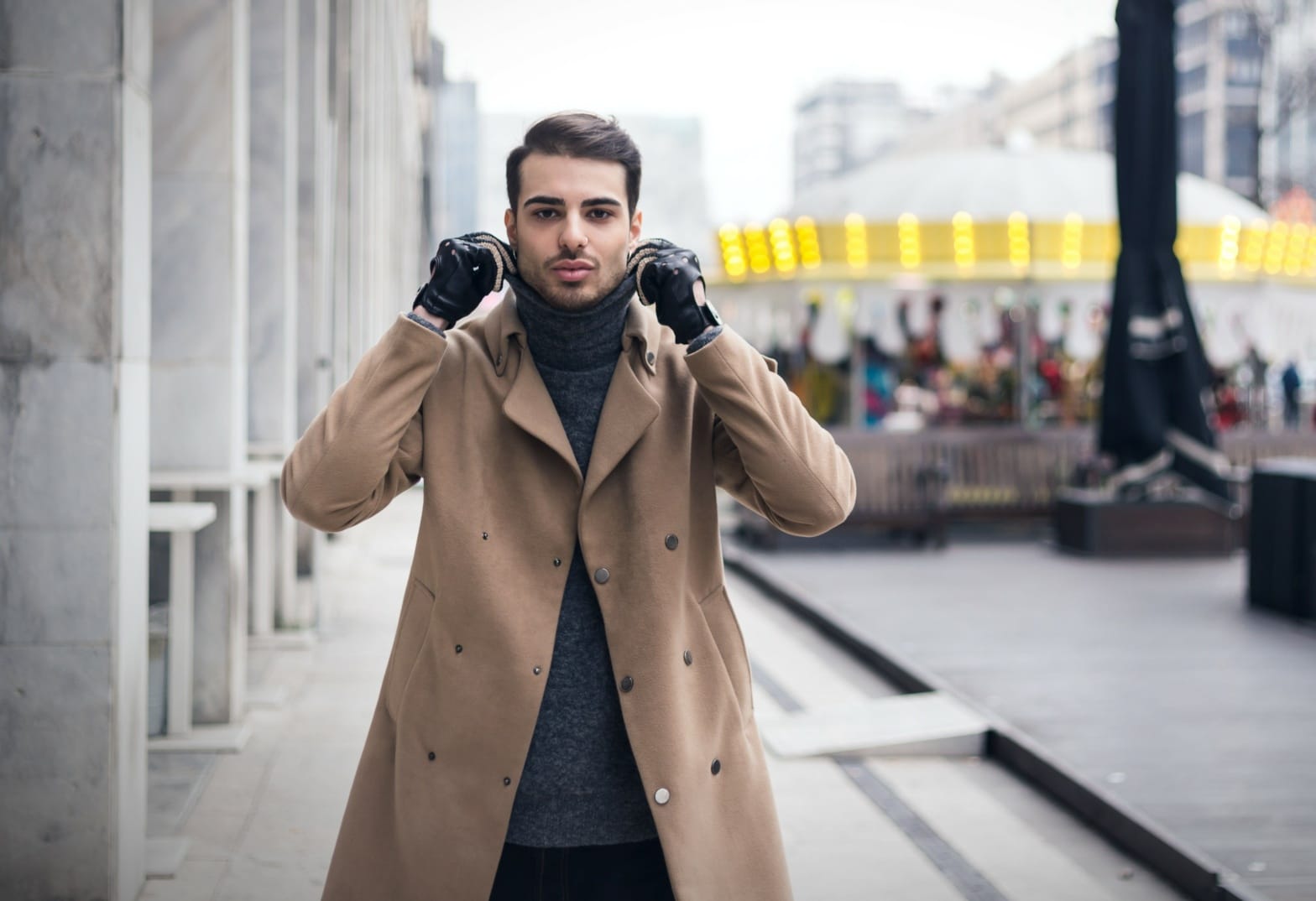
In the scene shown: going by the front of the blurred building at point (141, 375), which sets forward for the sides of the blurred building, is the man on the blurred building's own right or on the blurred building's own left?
on the blurred building's own right

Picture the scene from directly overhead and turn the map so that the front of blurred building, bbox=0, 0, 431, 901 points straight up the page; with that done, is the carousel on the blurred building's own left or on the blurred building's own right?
on the blurred building's own left

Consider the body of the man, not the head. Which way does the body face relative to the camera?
toward the camera

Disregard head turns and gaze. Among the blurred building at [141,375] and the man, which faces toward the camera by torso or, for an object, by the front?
the man

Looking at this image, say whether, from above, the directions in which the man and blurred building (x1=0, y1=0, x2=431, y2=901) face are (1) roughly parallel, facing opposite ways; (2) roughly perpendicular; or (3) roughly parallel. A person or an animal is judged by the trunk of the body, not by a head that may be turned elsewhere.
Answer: roughly perpendicular

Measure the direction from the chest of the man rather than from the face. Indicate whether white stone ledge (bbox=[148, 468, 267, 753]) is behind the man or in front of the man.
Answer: behind

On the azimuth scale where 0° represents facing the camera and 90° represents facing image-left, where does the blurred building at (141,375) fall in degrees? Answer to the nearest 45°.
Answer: approximately 270°

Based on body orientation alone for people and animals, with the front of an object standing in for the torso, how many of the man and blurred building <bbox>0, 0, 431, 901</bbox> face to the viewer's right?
1
